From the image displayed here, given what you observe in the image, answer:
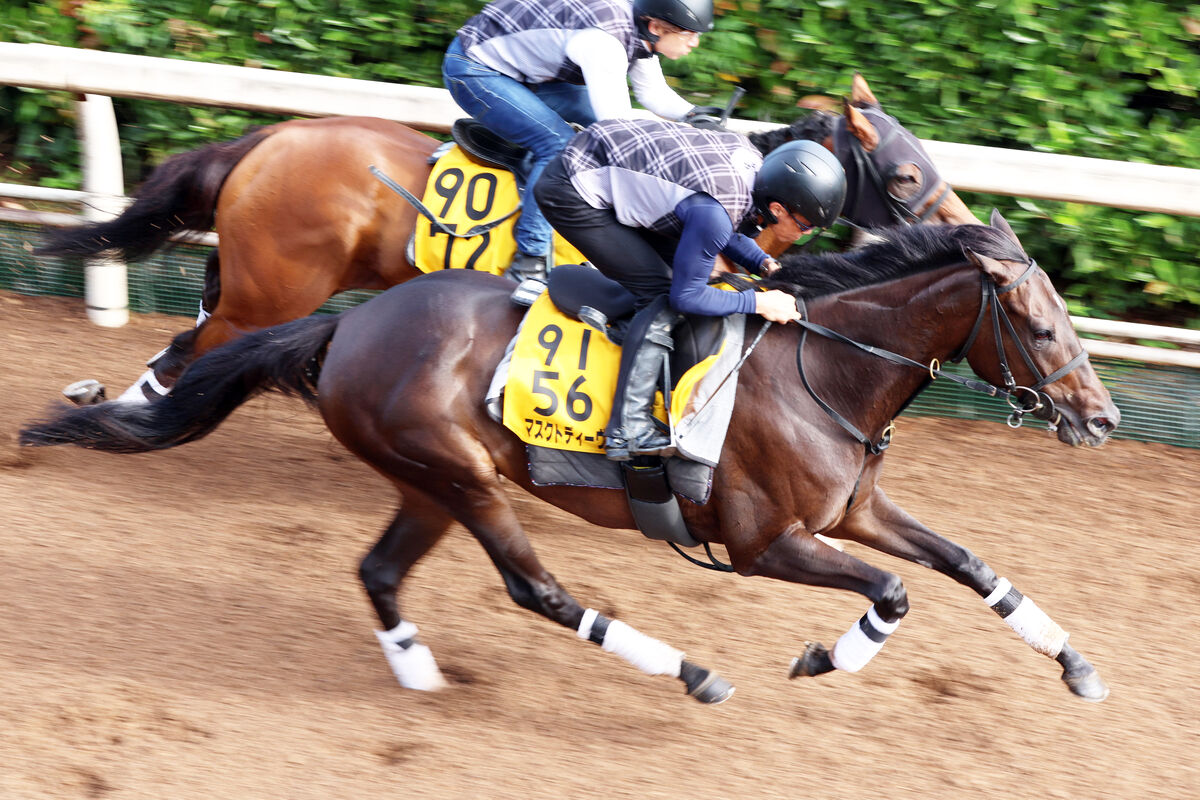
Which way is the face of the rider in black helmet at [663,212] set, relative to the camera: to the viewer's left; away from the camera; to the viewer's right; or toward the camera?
to the viewer's right

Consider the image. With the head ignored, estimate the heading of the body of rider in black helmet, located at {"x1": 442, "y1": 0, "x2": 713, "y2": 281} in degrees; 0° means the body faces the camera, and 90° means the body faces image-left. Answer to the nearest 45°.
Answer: approximately 270°

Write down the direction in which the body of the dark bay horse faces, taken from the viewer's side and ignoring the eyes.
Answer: to the viewer's right

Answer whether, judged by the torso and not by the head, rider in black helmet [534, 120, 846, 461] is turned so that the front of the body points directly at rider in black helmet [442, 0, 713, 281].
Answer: no

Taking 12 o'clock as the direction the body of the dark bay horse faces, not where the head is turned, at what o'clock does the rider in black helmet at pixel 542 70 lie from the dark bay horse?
The rider in black helmet is roughly at 8 o'clock from the dark bay horse.

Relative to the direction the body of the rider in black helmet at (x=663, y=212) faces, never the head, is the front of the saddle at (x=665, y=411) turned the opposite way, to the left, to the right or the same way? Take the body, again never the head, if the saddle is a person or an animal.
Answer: the same way

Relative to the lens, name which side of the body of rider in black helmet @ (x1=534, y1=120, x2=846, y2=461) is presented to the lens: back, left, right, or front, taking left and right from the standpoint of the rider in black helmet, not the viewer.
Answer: right

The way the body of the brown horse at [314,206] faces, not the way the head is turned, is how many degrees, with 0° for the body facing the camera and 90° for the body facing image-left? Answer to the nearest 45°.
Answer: approximately 270°

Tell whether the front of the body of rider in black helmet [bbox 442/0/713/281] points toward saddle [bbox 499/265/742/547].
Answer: no

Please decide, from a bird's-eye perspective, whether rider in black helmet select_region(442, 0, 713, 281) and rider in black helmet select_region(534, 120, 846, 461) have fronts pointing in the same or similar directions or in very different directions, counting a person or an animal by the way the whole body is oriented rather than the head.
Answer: same or similar directions

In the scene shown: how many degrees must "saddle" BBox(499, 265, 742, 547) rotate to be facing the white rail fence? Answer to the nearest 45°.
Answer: approximately 135° to its left

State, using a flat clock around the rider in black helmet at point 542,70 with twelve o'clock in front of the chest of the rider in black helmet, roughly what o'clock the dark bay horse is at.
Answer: The dark bay horse is roughly at 2 o'clock from the rider in black helmet.

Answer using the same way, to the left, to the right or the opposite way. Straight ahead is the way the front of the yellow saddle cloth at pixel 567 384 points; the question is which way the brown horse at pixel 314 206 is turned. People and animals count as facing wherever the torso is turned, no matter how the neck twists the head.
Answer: the same way

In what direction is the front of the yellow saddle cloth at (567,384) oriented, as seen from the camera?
facing to the right of the viewer

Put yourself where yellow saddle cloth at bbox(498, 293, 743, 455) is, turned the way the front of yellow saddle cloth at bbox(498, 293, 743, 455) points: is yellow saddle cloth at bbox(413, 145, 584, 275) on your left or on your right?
on your left

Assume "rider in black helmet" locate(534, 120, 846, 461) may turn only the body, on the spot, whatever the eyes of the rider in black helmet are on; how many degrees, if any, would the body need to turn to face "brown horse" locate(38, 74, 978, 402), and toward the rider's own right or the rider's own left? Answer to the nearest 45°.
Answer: approximately 135° to the rider's own left

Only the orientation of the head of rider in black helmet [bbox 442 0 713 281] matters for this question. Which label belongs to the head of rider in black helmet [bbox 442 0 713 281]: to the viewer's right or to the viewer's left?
to the viewer's right

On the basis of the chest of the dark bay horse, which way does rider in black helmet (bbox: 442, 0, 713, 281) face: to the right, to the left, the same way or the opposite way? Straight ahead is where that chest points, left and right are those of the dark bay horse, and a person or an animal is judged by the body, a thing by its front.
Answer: the same way
